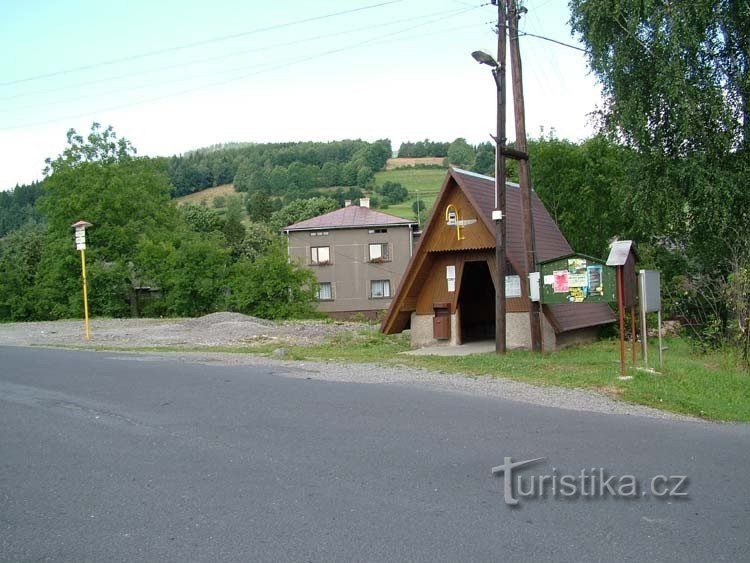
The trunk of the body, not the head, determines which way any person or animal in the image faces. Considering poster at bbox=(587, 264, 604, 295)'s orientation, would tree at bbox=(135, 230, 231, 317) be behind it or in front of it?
behind

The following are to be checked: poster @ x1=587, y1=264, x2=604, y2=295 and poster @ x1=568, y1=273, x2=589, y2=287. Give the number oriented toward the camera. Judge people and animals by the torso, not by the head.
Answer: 2

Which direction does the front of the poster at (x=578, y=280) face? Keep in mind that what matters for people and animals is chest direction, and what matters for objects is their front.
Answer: toward the camera

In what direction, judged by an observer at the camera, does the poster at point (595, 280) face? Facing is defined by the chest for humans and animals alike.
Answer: facing the viewer

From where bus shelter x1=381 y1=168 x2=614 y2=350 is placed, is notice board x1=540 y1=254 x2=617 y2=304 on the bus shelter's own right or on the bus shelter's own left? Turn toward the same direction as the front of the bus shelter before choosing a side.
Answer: on the bus shelter's own left

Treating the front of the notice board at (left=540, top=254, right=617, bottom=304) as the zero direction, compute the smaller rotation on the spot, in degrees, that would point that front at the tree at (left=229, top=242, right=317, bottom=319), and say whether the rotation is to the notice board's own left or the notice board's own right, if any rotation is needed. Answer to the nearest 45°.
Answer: approximately 135° to the notice board's own right

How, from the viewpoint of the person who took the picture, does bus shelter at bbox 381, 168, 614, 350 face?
facing the viewer and to the left of the viewer
